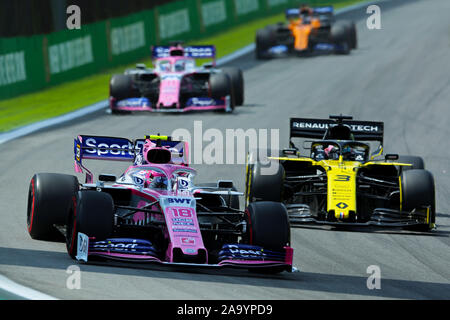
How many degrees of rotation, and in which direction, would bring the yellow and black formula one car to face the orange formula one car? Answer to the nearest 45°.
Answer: approximately 180°

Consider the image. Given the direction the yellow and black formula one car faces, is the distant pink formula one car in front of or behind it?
behind

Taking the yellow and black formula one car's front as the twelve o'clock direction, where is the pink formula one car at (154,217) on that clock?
The pink formula one car is roughly at 1 o'clock from the yellow and black formula one car.

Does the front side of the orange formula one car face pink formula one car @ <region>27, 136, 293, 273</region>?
yes

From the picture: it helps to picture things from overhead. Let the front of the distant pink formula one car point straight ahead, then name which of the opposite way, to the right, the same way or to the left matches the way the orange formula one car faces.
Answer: the same way

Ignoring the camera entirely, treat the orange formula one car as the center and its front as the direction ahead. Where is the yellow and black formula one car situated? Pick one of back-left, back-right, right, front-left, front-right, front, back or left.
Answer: front

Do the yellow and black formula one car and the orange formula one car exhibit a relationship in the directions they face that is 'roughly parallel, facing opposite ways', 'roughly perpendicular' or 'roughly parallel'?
roughly parallel

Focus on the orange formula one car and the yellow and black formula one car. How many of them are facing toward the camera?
2

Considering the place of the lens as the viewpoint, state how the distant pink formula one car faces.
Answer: facing the viewer

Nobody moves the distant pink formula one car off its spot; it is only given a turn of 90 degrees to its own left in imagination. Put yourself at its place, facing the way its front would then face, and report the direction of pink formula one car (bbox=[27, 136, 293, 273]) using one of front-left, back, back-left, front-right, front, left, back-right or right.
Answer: right

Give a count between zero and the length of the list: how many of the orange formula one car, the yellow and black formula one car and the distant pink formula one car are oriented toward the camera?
3

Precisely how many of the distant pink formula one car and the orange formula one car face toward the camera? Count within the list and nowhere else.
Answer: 2

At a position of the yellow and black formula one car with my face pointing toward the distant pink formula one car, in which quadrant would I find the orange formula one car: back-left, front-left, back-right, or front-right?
front-right

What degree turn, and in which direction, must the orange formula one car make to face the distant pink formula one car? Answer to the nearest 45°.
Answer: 0° — it already faces it

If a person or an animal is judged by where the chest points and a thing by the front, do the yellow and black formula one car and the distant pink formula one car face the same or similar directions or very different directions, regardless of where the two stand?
same or similar directions

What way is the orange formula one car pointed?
toward the camera
